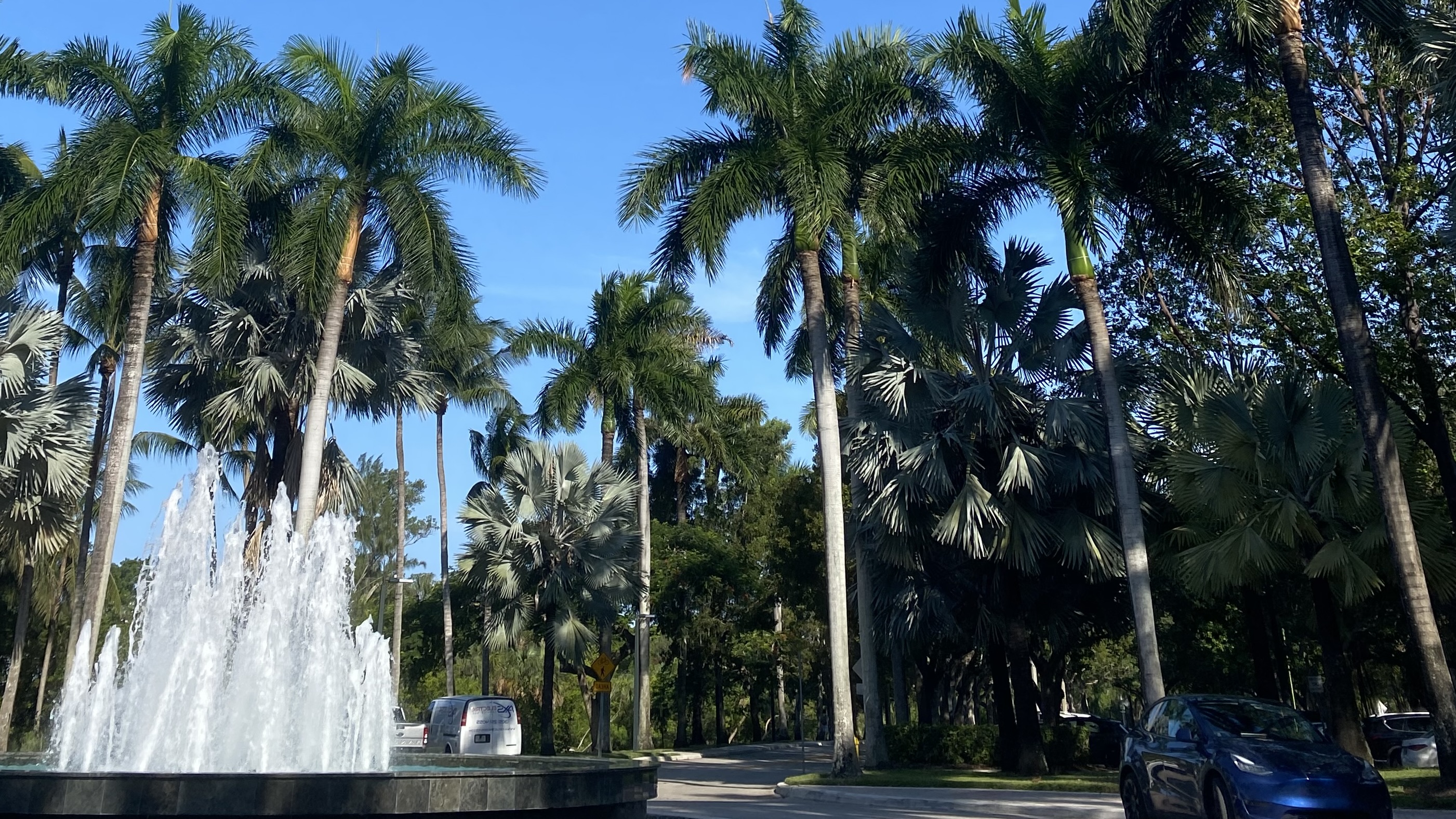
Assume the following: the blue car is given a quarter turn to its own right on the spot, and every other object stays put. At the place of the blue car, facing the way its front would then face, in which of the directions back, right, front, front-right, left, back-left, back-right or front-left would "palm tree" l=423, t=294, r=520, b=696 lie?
right

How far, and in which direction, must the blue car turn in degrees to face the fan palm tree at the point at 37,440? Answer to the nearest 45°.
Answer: approximately 135° to its right

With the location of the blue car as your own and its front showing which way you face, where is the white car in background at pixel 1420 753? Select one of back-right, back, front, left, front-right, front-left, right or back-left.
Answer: back-left

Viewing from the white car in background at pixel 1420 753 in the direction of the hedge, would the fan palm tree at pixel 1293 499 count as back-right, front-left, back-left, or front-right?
front-left

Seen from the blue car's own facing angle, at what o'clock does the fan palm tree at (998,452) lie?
The fan palm tree is roughly at 7 o'clock from the blue car.

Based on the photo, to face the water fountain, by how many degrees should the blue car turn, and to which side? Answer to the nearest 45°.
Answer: approximately 135° to its right

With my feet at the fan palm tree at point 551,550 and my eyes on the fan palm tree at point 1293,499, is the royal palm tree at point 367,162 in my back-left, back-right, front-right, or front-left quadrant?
front-right

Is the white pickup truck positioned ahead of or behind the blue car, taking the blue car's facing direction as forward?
behind

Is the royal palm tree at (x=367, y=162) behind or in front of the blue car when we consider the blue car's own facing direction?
behind

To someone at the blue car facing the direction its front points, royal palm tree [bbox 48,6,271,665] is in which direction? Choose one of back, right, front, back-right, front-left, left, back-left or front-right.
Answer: back-right

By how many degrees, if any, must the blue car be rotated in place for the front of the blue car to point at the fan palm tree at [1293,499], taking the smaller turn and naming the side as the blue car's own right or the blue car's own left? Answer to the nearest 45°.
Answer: approximately 135° to the blue car's own left

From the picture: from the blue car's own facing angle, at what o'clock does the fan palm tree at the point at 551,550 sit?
The fan palm tree is roughly at 6 o'clock from the blue car.

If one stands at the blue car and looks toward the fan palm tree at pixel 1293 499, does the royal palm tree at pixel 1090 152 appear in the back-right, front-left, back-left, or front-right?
front-left
